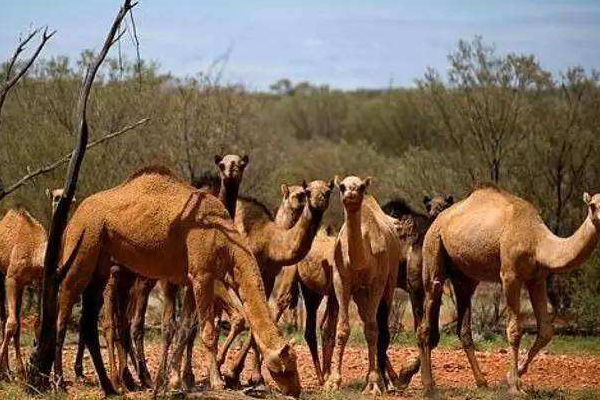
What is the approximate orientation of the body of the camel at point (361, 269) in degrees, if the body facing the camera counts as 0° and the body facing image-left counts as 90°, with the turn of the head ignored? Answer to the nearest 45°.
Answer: approximately 0°

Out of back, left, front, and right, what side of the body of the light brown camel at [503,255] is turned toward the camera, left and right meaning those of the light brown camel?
right

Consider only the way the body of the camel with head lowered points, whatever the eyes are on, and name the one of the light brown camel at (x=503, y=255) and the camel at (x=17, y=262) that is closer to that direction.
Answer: the light brown camel

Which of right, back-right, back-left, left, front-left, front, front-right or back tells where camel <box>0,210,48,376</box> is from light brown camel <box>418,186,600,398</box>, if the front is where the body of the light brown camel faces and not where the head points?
back

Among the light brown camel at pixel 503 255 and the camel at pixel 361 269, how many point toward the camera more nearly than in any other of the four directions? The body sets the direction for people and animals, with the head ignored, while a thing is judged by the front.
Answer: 1

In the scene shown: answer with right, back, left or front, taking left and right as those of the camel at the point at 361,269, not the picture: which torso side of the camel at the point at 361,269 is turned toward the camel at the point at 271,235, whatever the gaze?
right

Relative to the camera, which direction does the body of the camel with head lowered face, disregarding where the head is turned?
to the viewer's right
